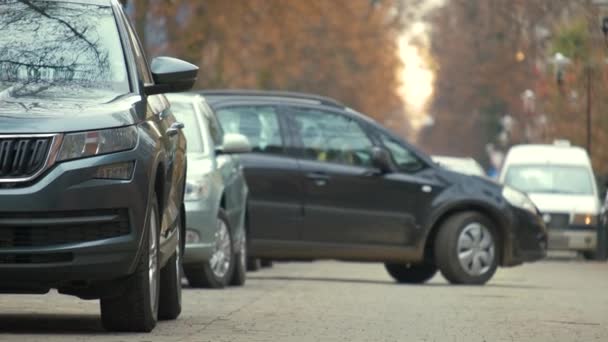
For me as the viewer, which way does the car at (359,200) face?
facing to the right of the viewer

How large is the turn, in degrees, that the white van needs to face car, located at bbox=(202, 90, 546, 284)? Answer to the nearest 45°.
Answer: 0° — it already faces it

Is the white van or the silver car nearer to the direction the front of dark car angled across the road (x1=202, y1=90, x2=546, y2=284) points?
the white van

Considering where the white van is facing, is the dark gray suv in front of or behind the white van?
in front

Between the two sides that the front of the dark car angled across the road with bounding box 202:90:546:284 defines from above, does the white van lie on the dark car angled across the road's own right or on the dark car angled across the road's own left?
on the dark car angled across the road's own left

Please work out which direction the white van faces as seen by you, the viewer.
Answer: facing the viewer

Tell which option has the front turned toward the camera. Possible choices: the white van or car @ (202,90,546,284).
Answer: the white van

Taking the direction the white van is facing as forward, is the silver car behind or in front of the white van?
in front

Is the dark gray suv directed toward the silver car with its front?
no

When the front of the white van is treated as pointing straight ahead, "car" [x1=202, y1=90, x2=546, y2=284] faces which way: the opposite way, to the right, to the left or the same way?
to the left
